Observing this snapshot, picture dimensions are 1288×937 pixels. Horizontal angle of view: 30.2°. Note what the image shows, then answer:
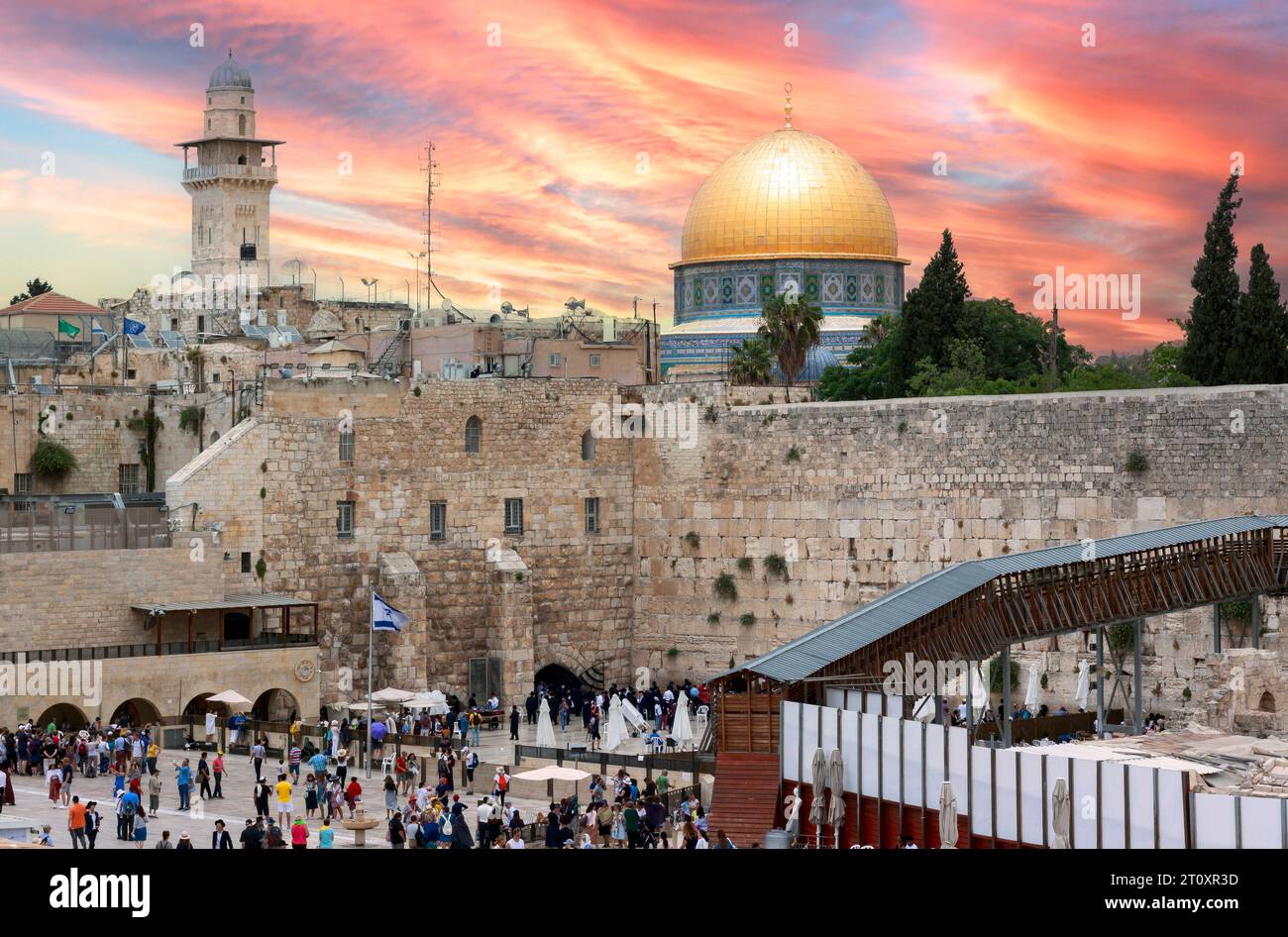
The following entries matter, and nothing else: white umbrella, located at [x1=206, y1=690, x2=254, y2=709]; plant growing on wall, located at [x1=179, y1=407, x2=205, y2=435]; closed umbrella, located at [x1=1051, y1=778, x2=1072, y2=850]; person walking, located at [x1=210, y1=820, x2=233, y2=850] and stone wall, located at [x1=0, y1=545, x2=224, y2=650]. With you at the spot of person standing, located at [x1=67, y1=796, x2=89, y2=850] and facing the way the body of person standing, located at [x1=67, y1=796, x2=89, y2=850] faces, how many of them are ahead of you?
3

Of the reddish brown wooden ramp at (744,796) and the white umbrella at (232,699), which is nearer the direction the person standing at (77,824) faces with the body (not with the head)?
the white umbrella

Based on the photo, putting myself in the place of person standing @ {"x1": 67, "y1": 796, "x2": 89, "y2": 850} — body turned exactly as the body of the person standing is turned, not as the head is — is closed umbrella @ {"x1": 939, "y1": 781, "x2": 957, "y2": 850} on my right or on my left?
on my right

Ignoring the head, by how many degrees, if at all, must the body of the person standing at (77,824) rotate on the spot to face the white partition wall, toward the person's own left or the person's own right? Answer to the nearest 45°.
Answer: approximately 135° to the person's own right

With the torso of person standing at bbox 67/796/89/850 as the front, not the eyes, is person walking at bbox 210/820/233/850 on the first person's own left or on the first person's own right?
on the first person's own right

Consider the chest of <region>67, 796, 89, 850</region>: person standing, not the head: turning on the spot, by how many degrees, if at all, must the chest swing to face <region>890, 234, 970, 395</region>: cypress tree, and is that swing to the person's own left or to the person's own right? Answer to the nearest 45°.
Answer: approximately 45° to the person's own right

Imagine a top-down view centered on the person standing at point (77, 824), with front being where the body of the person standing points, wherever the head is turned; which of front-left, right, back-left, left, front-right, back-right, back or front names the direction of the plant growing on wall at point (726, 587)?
front-right

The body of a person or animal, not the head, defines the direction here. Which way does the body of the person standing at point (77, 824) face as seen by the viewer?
away from the camera

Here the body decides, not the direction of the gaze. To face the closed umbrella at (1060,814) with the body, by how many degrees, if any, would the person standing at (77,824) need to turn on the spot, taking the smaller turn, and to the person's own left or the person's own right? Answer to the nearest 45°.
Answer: approximately 135° to the person's own right
